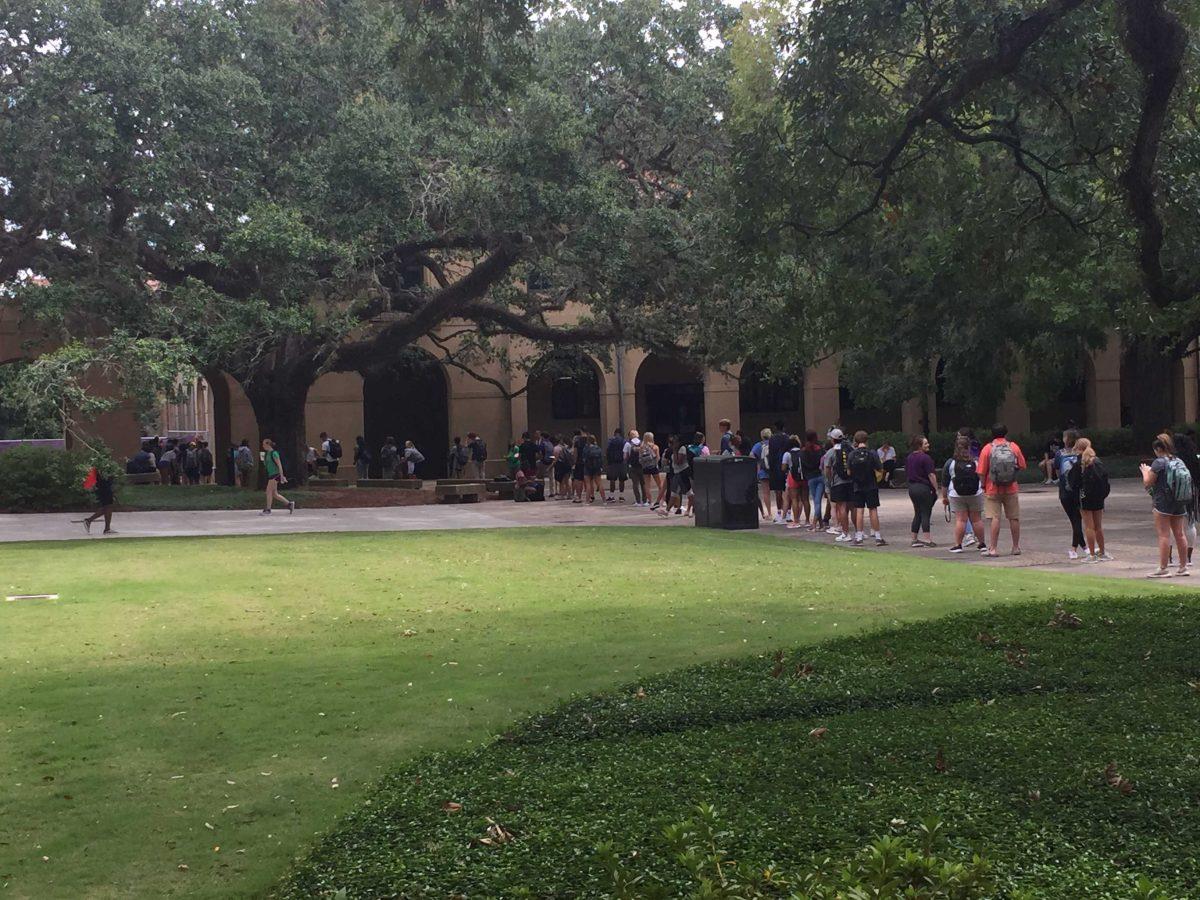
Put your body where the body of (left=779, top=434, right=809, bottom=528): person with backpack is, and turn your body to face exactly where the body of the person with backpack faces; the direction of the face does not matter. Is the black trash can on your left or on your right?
on your left

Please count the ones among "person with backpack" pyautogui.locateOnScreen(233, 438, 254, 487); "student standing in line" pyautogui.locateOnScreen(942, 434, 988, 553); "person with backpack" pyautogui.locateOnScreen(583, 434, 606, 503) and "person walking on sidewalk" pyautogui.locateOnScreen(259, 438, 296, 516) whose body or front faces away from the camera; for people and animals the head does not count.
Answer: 3

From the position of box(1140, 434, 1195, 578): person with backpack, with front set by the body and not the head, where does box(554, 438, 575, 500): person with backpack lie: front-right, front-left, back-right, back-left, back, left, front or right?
front

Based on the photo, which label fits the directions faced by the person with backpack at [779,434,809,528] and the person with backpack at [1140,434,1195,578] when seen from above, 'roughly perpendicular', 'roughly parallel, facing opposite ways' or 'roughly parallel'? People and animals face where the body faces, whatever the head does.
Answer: roughly parallel

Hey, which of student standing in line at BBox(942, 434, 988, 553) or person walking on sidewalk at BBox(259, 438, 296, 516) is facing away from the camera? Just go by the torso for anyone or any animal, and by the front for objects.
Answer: the student standing in line

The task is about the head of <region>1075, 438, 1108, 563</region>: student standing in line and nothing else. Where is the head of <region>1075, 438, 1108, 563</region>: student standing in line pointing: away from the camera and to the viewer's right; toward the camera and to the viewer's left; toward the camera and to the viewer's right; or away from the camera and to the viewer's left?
away from the camera and to the viewer's left

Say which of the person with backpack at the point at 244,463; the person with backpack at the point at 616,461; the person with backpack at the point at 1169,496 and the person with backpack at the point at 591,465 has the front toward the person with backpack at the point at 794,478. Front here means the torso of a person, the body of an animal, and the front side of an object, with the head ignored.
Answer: the person with backpack at the point at 1169,496

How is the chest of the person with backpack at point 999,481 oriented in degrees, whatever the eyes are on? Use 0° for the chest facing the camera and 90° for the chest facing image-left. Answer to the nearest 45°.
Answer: approximately 180°

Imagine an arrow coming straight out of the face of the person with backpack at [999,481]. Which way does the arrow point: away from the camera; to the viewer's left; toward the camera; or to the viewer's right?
away from the camera

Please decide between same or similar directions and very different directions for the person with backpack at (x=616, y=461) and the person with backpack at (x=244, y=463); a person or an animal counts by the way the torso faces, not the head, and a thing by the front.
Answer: same or similar directions

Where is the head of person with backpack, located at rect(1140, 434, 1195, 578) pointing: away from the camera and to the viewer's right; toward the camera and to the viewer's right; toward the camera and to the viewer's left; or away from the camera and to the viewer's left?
away from the camera and to the viewer's left

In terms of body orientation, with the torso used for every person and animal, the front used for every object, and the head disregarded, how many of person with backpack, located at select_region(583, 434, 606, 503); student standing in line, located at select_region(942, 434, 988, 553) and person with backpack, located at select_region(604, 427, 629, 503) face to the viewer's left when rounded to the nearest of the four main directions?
0

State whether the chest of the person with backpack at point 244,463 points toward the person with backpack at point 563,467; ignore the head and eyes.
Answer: no

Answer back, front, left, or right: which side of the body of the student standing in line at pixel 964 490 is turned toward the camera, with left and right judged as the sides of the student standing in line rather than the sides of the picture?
back

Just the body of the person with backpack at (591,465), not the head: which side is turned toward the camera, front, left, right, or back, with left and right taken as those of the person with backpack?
back

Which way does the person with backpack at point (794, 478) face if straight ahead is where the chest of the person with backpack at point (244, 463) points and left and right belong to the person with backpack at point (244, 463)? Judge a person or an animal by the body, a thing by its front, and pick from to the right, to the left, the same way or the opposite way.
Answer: the same way

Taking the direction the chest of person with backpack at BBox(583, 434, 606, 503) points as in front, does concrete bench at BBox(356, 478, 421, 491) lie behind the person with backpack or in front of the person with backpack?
in front

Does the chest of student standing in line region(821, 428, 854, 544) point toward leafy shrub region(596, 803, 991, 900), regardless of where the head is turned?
no

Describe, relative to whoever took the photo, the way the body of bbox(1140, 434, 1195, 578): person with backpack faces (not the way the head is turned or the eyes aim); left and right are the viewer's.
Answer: facing away from the viewer and to the left of the viewer

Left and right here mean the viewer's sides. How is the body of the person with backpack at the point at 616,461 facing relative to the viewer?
facing away from the viewer
